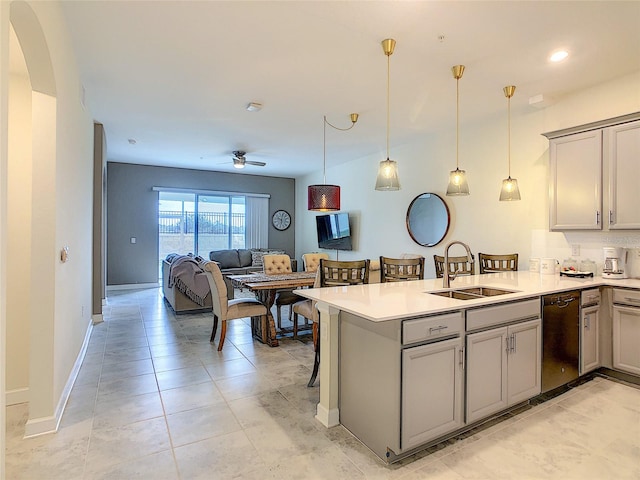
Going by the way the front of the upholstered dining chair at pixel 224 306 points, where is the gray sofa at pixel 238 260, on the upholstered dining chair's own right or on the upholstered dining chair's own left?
on the upholstered dining chair's own left

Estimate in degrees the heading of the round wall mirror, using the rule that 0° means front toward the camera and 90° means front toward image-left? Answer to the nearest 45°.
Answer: approximately 45°

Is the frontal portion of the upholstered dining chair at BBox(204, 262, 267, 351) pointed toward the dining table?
yes

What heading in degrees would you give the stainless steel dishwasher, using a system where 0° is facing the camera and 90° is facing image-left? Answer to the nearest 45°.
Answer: approximately 315°

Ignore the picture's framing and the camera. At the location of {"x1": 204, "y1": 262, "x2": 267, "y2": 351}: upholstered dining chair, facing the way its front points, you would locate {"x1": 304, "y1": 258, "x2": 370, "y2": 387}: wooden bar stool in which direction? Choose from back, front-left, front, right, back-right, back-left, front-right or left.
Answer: front-right

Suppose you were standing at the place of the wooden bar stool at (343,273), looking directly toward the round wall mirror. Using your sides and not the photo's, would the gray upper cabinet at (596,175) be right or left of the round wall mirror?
right

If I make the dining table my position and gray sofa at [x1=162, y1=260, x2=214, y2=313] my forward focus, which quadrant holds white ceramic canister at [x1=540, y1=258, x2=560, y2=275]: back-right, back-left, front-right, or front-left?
back-right

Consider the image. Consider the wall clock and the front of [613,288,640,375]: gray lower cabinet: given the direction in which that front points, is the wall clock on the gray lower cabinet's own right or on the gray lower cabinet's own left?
on the gray lower cabinet's own right
